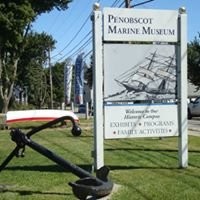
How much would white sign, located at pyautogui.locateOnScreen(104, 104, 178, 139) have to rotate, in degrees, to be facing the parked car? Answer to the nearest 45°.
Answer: approximately 180°

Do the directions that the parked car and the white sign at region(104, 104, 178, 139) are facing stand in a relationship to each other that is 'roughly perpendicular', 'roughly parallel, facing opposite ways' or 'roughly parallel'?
roughly perpendicular

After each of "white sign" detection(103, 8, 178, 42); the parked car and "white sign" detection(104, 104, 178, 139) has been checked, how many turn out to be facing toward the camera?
2

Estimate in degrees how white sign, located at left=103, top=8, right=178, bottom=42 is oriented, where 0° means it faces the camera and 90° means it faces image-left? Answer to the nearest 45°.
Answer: approximately 0°
